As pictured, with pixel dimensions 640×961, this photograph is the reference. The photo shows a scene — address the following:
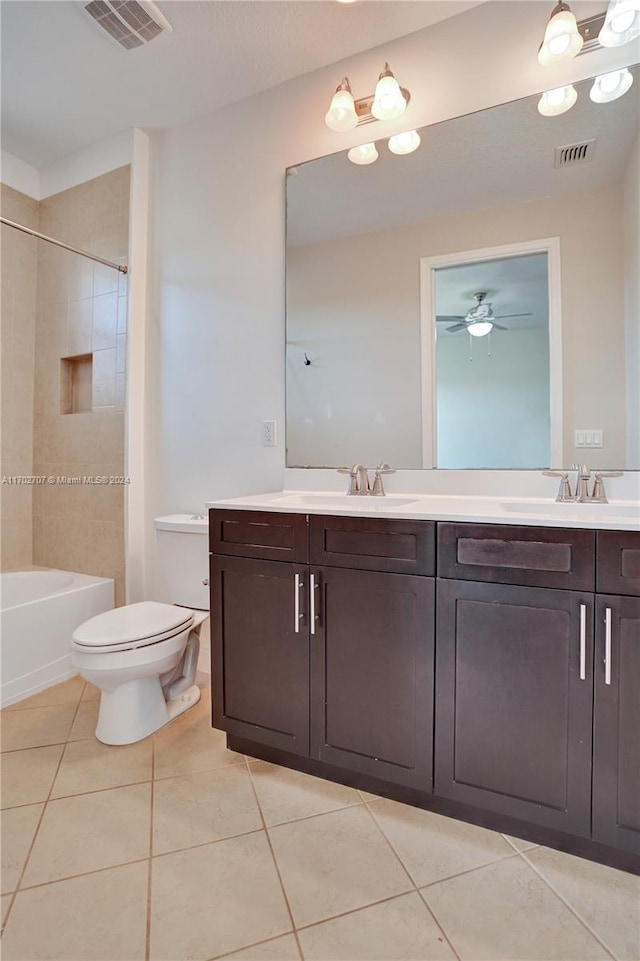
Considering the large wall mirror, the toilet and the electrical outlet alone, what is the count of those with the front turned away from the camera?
0

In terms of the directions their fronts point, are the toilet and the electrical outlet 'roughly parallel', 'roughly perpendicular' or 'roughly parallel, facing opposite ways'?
roughly parallel

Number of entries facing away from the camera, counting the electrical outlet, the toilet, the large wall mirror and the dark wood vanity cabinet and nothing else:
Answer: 0

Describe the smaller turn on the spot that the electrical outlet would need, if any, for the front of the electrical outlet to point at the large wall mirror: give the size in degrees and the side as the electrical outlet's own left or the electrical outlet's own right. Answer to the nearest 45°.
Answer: approximately 90° to the electrical outlet's own left

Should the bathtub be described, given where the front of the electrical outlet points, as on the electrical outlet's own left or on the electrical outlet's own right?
on the electrical outlet's own right

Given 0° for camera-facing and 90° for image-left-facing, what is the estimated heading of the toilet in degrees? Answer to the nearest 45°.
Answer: approximately 45°

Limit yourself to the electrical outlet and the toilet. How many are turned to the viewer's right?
0

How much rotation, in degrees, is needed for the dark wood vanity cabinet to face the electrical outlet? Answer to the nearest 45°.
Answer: approximately 90° to its right

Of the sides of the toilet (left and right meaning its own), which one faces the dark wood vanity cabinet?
left

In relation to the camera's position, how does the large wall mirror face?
facing the viewer and to the left of the viewer

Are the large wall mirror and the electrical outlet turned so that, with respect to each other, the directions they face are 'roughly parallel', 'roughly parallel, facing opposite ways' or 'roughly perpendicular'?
roughly parallel
